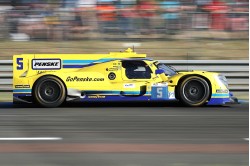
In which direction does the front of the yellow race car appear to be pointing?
to the viewer's right
